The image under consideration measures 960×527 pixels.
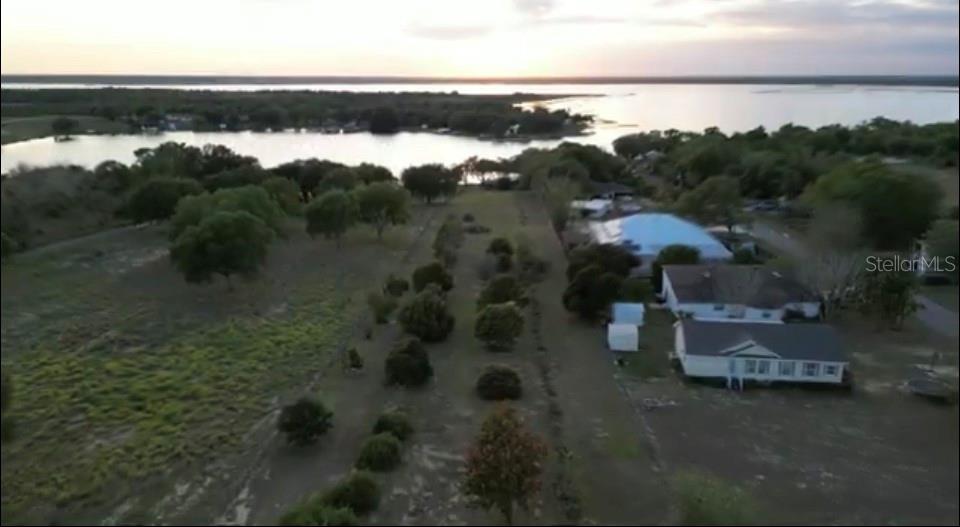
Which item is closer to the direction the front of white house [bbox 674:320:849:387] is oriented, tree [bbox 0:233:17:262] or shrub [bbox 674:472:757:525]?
the shrub

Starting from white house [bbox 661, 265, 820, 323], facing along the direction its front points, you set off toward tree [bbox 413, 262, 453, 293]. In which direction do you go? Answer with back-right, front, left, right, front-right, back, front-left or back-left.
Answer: right

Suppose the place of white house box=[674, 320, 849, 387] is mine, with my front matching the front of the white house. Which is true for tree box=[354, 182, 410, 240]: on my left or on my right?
on my right

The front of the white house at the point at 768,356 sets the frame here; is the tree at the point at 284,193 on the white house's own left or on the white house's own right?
on the white house's own right

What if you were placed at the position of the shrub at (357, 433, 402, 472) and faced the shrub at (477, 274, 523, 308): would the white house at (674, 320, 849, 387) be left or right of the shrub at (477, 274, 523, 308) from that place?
right

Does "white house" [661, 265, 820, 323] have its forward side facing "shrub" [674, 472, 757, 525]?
yes

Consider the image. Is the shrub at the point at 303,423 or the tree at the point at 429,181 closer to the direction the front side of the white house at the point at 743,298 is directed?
the shrub

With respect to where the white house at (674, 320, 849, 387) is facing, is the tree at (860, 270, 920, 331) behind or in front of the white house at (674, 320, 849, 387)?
behind

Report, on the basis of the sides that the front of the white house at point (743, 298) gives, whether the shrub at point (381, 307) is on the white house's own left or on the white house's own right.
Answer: on the white house's own right

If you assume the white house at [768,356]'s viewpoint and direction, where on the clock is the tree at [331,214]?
The tree is roughly at 4 o'clock from the white house.

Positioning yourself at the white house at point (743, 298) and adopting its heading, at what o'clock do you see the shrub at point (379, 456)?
The shrub is roughly at 1 o'clock from the white house.

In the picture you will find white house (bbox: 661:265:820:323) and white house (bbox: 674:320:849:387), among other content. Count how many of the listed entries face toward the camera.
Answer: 2

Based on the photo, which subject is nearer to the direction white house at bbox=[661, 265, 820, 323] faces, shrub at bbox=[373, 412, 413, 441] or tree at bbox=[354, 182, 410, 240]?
the shrub

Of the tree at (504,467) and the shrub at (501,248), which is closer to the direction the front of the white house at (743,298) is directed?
the tree

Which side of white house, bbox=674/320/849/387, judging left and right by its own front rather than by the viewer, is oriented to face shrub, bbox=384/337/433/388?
right
